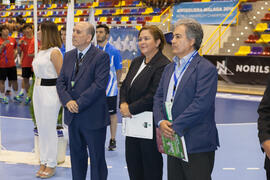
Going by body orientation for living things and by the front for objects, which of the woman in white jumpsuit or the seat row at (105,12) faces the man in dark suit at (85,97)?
the seat row

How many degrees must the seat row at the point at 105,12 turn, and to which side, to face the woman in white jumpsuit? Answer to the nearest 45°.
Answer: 0° — it already faces them

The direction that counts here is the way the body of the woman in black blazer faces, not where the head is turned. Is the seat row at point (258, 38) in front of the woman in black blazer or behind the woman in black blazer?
behind

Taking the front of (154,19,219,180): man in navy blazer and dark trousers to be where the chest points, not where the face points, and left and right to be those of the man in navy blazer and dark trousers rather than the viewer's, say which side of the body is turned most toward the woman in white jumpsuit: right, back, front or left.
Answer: right

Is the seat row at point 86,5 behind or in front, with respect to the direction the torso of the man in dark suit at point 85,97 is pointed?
behind

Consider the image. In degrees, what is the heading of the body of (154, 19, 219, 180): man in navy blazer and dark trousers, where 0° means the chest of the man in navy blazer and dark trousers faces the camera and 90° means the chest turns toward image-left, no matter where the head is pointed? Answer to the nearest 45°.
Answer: approximately 45°

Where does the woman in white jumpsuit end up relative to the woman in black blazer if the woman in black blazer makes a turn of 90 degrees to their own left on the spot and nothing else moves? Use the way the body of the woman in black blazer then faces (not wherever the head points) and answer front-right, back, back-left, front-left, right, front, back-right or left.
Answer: back

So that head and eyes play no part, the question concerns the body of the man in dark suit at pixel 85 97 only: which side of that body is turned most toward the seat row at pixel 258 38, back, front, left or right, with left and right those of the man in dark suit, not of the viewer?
back

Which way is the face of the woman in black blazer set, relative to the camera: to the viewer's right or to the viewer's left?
to the viewer's left

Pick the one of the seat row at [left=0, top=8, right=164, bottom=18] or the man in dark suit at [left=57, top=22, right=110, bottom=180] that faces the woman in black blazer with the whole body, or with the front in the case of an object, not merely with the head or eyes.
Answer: the seat row

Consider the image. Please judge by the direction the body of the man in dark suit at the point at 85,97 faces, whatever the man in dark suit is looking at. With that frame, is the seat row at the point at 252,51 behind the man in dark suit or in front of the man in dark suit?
behind
